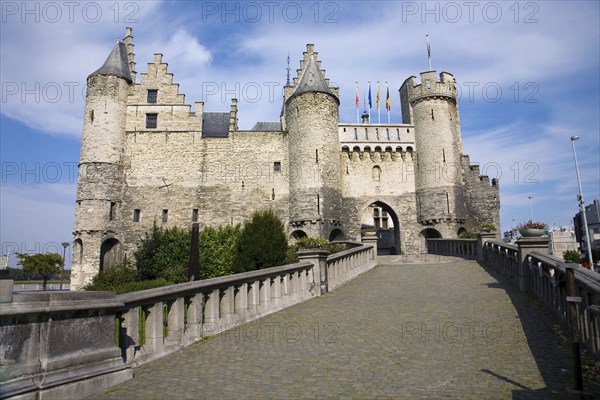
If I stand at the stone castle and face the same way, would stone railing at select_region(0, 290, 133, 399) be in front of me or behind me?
in front

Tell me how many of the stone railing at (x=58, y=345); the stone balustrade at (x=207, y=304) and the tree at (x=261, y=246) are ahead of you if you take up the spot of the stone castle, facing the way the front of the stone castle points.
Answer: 3

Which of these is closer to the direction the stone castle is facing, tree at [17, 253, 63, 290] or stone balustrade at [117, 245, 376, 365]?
the stone balustrade

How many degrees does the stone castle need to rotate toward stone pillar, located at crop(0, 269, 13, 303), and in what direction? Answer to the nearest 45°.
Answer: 0° — it already faces it

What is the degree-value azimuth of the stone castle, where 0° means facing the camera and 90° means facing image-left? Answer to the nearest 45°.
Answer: approximately 0°

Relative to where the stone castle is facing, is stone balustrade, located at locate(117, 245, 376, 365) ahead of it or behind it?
ahead

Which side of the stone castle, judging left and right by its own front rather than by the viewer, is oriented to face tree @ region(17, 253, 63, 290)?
right

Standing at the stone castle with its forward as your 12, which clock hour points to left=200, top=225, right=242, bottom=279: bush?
The bush is roughly at 1 o'clock from the stone castle.

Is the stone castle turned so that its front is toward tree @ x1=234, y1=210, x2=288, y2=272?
yes

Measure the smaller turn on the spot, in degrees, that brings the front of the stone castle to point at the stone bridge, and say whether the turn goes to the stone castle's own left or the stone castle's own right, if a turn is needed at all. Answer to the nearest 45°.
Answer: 0° — it already faces it

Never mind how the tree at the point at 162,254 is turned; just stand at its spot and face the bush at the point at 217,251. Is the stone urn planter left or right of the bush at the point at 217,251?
right
